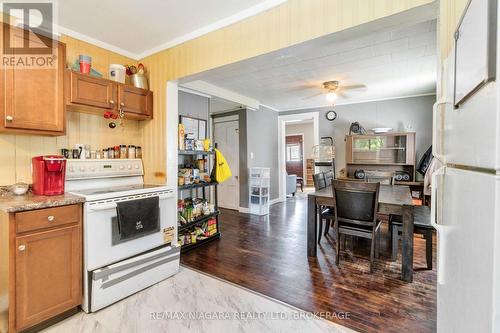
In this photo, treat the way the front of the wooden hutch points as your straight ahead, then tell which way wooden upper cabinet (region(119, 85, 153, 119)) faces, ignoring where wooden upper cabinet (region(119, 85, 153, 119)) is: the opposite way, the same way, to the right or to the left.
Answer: to the left

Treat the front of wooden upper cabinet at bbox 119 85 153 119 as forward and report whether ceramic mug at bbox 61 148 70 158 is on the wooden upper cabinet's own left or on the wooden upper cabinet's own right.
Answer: on the wooden upper cabinet's own right

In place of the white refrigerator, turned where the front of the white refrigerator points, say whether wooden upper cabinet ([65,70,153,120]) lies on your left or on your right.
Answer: on your right

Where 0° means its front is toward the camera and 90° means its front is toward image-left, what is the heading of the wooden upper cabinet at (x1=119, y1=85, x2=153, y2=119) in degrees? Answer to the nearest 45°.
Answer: approximately 315°

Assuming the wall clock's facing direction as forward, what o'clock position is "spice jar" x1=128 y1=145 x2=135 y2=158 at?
The spice jar is roughly at 1 o'clock from the wall clock.

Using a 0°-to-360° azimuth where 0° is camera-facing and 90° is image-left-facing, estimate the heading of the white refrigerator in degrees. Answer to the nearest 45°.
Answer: approximately 45°

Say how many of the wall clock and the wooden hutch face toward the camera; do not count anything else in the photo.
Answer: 2

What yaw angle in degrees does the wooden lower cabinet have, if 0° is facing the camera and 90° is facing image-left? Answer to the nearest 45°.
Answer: approximately 315°

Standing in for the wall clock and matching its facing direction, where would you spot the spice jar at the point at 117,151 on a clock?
The spice jar is roughly at 1 o'clock from the wall clock.

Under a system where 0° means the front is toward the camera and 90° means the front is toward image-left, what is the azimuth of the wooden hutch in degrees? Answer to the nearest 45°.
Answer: approximately 0°

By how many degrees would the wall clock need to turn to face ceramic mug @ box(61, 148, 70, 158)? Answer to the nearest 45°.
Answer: approximately 45° to its right
